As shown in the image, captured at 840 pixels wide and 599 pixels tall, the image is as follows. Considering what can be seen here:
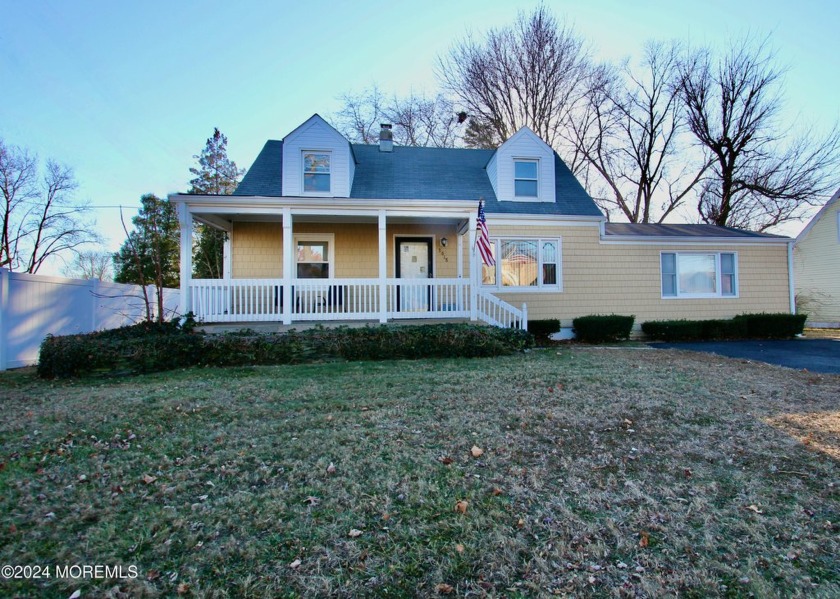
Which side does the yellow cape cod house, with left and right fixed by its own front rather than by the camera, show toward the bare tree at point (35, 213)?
right

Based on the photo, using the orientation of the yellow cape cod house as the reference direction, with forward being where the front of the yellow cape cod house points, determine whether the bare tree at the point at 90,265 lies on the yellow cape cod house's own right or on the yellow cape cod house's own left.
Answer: on the yellow cape cod house's own right

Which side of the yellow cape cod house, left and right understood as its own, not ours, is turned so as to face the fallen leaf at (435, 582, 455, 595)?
front

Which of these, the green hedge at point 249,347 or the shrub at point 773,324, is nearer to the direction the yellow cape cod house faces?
the green hedge

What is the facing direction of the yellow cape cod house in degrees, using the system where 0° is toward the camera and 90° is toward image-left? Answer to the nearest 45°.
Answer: approximately 0°

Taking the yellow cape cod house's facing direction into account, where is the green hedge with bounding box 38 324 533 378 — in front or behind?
in front

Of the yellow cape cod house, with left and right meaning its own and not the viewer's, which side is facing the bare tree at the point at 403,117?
back

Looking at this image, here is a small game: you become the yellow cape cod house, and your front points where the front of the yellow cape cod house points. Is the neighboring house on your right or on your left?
on your left

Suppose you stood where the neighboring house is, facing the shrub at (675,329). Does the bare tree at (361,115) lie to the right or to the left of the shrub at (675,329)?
right

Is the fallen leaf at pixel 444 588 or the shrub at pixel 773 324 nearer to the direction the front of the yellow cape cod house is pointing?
the fallen leaf

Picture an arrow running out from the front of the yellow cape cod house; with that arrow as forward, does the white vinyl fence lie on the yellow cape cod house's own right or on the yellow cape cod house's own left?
on the yellow cape cod house's own right

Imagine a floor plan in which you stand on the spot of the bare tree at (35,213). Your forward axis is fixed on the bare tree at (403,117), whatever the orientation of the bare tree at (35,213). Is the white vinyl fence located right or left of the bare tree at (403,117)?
right
